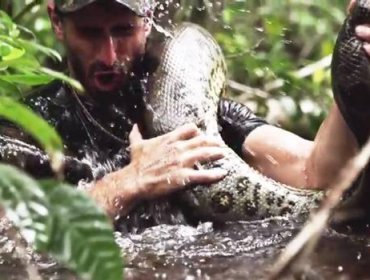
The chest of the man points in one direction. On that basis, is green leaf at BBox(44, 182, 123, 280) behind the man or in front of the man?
in front

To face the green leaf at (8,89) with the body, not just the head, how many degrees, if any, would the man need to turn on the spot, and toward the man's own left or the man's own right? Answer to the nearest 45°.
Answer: approximately 45° to the man's own right

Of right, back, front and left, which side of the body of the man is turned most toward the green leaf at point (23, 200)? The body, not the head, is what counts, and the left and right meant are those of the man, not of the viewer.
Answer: front

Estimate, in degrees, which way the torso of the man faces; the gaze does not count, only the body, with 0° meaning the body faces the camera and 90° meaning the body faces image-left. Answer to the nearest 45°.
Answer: approximately 0°
